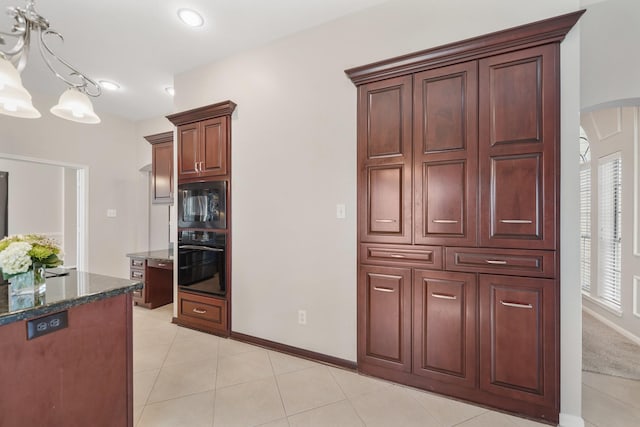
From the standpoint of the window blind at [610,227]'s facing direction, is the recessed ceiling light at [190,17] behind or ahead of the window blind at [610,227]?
ahead

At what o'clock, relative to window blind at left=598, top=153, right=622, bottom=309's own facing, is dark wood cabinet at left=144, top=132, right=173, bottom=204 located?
The dark wood cabinet is roughly at 12 o'clock from the window blind.

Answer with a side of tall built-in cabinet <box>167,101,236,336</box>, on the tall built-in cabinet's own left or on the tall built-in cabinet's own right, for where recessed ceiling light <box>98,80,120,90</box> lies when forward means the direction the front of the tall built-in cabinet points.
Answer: on the tall built-in cabinet's own right

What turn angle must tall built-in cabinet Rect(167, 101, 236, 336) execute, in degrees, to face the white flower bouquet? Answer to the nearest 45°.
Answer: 0° — it already faces it

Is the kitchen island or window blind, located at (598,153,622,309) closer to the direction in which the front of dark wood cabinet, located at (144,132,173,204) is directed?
the kitchen island

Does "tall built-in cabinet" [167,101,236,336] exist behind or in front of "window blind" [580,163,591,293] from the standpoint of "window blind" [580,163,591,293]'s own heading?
in front

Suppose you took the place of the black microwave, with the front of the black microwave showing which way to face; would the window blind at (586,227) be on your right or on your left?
on your left

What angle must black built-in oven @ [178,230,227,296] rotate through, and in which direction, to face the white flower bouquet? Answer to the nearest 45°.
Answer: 0° — it already faces it

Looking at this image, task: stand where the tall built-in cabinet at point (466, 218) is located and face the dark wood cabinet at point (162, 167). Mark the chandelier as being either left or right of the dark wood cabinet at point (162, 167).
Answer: left
